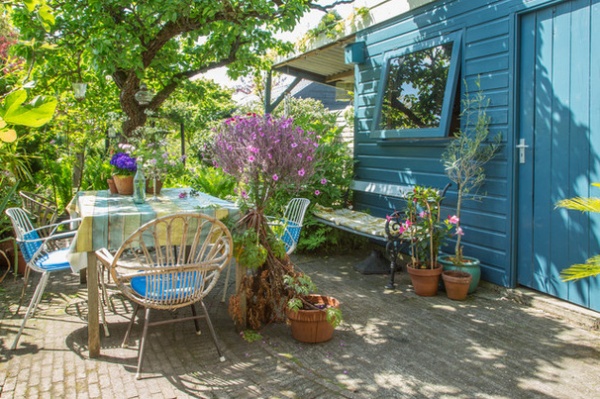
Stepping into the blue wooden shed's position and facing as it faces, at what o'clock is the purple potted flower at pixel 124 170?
The purple potted flower is roughly at 1 o'clock from the blue wooden shed.

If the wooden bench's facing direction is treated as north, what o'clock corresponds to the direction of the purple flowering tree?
The purple flowering tree is roughly at 11 o'clock from the wooden bench.

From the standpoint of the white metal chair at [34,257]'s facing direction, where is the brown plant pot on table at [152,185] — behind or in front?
in front

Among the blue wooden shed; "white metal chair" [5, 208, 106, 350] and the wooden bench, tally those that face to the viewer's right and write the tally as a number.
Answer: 1

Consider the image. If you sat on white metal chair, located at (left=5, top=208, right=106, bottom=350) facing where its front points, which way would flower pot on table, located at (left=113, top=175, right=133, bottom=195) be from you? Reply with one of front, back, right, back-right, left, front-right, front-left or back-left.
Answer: front-left

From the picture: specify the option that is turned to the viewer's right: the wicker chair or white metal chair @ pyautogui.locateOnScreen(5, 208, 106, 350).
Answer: the white metal chair

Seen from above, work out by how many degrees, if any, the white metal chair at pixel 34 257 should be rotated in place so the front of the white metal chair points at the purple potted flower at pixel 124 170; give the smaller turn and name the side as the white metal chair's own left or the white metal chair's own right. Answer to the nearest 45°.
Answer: approximately 45° to the white metal chair's own left

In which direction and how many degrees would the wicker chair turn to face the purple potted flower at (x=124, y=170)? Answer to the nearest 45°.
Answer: approximately 45° to its right

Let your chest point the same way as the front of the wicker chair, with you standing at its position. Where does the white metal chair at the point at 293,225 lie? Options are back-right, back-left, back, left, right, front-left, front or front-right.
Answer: right

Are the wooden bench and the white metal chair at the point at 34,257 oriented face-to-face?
yes

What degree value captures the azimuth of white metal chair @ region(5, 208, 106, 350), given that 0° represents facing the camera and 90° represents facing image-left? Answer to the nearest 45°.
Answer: approximately 270°

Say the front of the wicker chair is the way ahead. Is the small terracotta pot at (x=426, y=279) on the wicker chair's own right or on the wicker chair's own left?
on the wicker chair's own right

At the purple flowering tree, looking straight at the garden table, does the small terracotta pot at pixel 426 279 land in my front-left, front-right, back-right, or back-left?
back-right

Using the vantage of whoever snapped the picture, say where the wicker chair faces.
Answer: facing away from the viewer and to the left of the viewer

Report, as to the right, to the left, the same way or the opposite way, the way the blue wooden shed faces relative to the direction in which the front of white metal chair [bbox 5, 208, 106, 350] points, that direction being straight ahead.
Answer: the opposite way

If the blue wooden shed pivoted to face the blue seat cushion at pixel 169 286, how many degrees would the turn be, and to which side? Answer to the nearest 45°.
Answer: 0° — it already faces it

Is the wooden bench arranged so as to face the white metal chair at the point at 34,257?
yes
